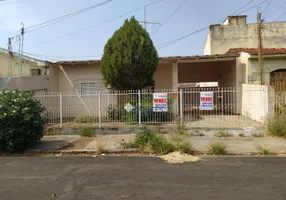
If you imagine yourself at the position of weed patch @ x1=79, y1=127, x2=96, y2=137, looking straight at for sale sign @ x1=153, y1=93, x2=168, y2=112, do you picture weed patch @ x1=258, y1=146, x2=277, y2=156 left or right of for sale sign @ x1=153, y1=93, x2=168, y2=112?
right

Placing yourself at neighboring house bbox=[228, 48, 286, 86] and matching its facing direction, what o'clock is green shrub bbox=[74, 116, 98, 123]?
The green shrub is roughly at 2 o'clock from the neighboring house.

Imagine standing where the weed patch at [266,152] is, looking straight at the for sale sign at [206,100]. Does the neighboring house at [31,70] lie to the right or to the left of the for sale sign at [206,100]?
left

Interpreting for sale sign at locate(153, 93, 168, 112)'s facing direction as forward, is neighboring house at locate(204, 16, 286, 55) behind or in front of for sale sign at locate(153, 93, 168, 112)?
behind

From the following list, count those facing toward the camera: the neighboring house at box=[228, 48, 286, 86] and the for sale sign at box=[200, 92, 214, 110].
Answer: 2

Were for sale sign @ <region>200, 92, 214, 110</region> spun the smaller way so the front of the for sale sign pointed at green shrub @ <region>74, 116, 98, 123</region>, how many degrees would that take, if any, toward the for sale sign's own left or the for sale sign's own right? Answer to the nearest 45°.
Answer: approximately 90° to the for sale sign's own right

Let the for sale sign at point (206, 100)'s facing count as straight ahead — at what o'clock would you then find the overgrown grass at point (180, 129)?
The overgrown grass is roughly at 2 o'clock from the for sale sign.
